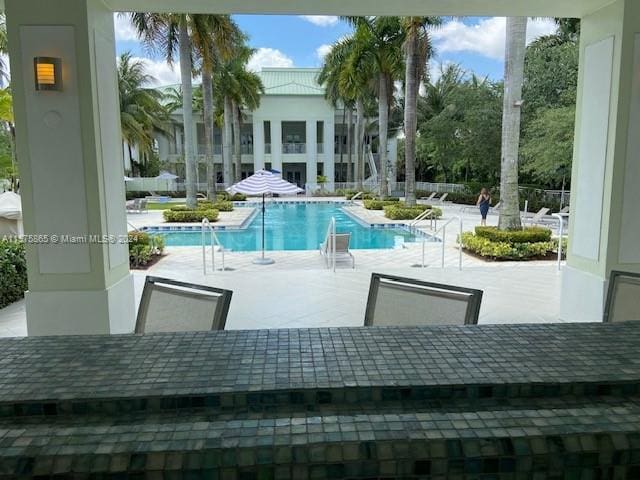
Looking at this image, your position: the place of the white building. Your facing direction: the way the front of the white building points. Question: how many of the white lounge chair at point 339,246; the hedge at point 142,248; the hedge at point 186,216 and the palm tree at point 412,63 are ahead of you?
4

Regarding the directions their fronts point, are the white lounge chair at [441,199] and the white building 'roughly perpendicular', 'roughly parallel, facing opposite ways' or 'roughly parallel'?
roughly perpendicular

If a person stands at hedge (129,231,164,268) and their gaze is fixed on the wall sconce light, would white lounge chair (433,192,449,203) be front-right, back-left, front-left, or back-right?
back-left

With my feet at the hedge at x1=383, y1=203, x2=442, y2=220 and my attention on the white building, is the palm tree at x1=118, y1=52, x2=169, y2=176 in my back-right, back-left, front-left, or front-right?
front-left

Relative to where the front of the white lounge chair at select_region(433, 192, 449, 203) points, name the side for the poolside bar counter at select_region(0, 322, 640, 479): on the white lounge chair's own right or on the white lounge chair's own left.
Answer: on the white lounge chair's own left

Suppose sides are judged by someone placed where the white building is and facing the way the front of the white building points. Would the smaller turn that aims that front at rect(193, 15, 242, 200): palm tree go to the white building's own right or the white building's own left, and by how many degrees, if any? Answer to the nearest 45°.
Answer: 0° — it already faces it

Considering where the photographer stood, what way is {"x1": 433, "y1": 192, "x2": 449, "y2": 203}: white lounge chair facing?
facing to the left of the viewer

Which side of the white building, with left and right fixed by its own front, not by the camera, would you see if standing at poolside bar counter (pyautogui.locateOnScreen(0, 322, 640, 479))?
front

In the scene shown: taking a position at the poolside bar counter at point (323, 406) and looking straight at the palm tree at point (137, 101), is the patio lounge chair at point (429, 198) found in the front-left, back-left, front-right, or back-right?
front-right

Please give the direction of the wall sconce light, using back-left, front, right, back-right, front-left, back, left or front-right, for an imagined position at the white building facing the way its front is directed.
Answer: front

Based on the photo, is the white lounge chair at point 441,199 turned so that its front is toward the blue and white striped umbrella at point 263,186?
no

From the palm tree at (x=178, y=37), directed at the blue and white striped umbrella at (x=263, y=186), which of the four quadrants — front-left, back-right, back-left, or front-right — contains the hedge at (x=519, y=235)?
front-left

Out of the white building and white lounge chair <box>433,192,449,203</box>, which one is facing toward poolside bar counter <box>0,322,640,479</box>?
the white building

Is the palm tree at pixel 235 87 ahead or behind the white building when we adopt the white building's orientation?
ahead

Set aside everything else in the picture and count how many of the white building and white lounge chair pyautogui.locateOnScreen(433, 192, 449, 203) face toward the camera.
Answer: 1

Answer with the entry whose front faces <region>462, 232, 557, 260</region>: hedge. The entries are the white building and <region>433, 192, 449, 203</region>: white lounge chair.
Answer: the white building

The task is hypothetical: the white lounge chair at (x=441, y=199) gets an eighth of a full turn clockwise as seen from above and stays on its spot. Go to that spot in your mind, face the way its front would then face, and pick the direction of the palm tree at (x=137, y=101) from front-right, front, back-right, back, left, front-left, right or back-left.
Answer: front-left

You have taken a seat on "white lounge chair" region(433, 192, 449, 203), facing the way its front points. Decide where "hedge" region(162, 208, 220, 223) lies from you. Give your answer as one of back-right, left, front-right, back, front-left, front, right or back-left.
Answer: front-left

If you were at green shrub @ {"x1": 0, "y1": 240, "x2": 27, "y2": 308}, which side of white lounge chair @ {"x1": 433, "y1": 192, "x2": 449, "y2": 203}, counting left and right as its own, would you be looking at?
left

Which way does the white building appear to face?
toward the camera
